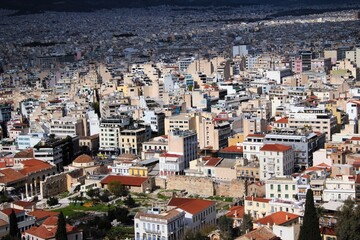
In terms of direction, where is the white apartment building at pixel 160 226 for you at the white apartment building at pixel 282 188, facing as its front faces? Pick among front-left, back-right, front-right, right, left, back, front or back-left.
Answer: front-right

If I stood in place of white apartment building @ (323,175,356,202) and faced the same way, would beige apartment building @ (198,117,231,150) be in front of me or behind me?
behind

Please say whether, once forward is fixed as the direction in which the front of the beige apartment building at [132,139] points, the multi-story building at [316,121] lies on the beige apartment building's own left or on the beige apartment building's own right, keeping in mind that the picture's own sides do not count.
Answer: on the beige apartment building's own left

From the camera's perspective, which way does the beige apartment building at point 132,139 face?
toward the camera

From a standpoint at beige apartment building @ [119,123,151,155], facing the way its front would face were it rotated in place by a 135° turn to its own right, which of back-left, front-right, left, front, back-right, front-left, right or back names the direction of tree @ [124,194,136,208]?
back-left

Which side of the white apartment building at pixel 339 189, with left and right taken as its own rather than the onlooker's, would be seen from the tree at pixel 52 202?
right

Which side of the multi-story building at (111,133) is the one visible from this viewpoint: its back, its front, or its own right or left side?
front

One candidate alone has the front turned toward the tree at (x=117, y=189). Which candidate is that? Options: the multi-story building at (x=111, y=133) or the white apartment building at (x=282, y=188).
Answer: the multi-story building

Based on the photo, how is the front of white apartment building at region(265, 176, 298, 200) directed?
toward the camera

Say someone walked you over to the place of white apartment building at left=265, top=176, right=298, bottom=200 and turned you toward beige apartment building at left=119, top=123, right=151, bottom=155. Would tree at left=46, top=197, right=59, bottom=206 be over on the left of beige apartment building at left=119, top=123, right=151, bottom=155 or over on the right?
left

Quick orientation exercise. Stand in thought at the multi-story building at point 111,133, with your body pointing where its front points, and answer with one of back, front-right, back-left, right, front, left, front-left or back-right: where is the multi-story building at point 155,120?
back-left

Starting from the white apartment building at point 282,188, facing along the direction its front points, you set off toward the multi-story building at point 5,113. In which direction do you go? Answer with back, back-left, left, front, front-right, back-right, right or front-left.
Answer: back-right

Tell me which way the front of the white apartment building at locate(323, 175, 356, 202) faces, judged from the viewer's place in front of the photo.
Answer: facing the viewer

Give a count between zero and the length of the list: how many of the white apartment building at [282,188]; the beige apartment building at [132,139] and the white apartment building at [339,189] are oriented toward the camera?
3

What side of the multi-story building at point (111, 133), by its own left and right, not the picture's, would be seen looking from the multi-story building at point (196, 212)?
front

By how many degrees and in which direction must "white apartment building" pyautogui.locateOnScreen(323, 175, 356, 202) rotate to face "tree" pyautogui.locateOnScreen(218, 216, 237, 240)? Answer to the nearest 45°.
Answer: approximately 45° to its right

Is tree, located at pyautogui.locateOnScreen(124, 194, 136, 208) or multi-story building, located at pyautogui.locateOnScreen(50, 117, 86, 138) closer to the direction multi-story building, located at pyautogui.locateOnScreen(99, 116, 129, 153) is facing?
the tree

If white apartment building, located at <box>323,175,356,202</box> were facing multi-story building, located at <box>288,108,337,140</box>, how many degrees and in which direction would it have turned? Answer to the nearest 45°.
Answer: approximately 180°
